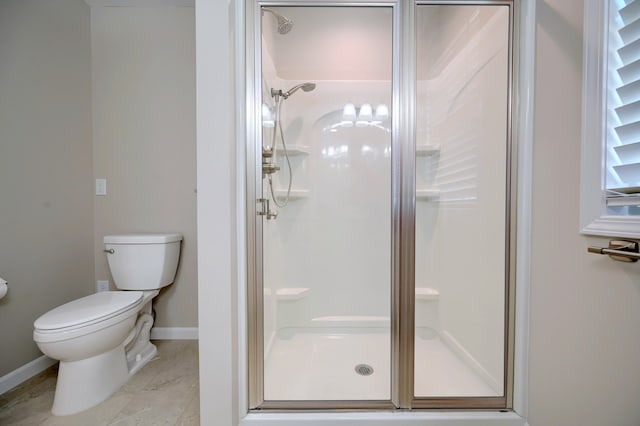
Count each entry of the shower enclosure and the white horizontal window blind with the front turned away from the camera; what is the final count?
0

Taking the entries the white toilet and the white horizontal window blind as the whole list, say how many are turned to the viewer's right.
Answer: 0

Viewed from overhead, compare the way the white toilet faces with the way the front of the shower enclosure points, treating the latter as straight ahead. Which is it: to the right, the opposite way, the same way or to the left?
the same way

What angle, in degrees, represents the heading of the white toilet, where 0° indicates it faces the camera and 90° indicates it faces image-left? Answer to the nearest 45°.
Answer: approximately 45°

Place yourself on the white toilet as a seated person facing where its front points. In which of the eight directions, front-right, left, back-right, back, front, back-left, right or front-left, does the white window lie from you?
left

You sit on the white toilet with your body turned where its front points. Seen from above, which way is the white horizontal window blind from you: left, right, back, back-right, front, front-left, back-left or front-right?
left

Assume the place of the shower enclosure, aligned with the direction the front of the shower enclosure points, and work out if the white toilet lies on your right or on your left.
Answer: on your right

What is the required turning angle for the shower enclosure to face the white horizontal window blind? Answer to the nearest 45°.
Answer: approximately 45° to its left

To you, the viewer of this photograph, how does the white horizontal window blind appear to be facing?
facing the viewer and to the left of the viewer

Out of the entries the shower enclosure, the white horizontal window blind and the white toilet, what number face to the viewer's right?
0

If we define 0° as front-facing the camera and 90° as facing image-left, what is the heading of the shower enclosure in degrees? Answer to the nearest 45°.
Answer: approximately 0°

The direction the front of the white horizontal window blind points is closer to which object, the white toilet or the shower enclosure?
the white toilet
